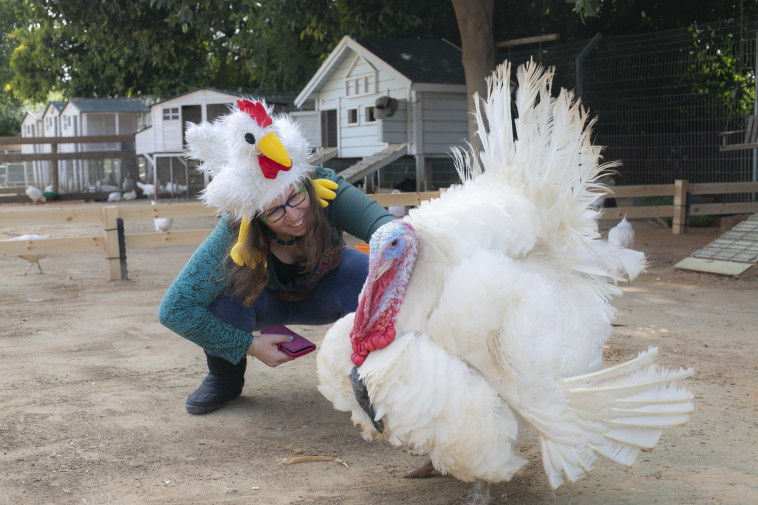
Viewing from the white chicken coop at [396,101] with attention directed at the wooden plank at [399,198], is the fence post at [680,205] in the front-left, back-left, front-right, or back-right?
front-left

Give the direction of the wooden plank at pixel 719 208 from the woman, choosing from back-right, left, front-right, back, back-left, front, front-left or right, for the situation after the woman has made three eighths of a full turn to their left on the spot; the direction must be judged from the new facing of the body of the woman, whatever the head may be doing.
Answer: front-right

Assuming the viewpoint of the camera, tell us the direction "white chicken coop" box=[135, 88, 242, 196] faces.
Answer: facing the viewer

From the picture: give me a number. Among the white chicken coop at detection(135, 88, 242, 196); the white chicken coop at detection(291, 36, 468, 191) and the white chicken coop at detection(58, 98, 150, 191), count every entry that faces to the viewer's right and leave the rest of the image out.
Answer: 0

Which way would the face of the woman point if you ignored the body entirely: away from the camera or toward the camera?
toward the camera

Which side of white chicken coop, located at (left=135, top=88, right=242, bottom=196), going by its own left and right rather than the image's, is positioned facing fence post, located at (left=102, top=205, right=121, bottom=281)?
front

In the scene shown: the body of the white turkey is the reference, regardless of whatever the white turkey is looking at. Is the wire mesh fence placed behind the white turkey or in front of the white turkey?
behind

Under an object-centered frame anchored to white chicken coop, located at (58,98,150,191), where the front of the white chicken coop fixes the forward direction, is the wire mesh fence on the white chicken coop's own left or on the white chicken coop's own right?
on the white chicken coop's own left

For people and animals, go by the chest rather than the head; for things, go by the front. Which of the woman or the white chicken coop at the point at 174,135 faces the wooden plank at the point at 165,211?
the white chicken coop

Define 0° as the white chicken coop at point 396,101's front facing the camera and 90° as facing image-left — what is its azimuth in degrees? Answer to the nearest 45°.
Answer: approximately 45°

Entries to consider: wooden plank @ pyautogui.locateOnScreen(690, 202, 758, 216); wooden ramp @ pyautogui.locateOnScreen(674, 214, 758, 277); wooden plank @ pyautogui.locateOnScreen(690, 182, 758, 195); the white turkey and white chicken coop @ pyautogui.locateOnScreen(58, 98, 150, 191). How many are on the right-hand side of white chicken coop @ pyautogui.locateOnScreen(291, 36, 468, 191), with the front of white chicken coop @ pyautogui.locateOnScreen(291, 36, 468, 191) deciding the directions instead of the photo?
1

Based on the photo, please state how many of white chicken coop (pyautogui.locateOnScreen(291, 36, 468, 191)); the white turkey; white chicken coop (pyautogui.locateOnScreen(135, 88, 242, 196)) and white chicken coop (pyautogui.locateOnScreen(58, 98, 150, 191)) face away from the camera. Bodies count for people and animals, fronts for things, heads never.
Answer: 0

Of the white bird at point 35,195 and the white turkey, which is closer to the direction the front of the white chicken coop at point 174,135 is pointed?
the white turkey

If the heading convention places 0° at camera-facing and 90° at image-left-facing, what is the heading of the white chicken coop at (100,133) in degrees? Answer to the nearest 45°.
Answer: approximately 45°

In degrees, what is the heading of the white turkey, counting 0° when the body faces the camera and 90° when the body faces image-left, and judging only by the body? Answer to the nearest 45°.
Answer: approximately 45°

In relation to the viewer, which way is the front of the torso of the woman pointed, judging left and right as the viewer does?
facing the viewer and to the right of the viewer
